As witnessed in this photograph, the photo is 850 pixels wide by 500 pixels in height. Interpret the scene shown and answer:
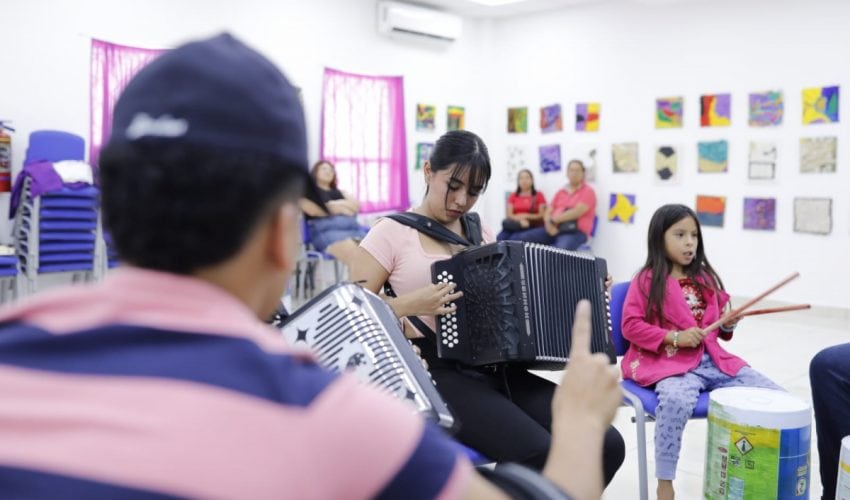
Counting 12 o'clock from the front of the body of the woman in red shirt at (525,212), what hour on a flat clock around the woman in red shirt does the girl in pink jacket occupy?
The girl in pink jacket is roughly at 12 o'clock from the woman in red shirt.

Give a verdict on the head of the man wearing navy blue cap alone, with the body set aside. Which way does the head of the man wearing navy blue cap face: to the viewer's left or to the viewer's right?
to the viewer's right

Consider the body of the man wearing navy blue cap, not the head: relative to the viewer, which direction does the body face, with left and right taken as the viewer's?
facing away from the viewer and to the right of the viewer

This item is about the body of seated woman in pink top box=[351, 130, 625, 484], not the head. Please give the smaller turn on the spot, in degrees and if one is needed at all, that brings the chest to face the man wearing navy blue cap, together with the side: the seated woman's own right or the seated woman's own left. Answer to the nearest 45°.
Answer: approximately 45° to the seated woman's own right

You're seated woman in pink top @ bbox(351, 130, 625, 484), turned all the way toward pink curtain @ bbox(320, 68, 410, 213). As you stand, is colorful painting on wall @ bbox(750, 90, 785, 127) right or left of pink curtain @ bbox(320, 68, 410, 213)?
right

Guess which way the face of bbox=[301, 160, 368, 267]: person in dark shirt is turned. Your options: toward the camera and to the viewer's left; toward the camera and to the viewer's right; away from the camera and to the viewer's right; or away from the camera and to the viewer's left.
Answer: toward the camera and to the viewer's right

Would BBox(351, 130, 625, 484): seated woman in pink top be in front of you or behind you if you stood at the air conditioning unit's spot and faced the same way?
in front

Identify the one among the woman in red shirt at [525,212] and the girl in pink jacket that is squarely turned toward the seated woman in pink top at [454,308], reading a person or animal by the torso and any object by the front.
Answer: the woman in red shirt

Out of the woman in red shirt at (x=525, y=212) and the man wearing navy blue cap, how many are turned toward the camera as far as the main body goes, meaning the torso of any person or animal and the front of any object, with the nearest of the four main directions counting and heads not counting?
1
